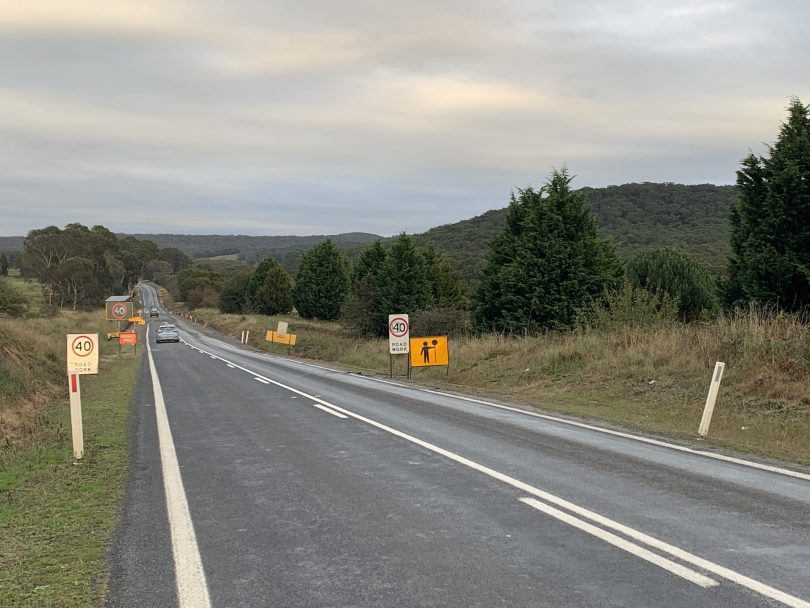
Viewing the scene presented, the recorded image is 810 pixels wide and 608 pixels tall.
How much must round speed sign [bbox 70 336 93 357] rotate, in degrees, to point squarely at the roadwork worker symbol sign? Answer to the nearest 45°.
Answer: approximately 135° to its left

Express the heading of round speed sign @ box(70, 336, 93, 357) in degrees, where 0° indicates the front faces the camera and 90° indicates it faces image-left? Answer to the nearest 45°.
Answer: approximately 0°

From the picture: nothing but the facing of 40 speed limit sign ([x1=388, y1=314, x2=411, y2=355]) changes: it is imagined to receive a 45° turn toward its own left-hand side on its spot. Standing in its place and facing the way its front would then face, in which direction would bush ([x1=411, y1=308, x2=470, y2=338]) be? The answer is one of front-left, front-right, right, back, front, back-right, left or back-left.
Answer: back-left

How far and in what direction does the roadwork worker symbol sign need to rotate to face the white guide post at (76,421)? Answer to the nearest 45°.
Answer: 0° — it already faces it

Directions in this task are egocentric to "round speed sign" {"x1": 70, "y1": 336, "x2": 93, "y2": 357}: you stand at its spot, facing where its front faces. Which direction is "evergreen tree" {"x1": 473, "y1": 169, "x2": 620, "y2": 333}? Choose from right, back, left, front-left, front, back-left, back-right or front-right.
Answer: back-left

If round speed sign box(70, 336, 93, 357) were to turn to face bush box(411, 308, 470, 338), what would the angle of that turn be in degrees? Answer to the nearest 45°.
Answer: approximately 135° to its left

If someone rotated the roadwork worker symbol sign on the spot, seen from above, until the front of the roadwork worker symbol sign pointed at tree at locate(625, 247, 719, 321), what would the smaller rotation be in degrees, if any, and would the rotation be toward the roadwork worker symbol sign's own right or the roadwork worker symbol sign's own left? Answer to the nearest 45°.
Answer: approximately 135° to the roadwork worker symbol sign's own left

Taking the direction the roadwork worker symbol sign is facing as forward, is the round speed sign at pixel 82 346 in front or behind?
in front

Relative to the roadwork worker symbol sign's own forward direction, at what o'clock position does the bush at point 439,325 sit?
The bush is roughly at 6 o'clock from the roadwork worker symbol sign.

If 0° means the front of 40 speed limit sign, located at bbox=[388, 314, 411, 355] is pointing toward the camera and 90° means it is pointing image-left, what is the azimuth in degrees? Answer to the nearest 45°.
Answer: approximately 0°
